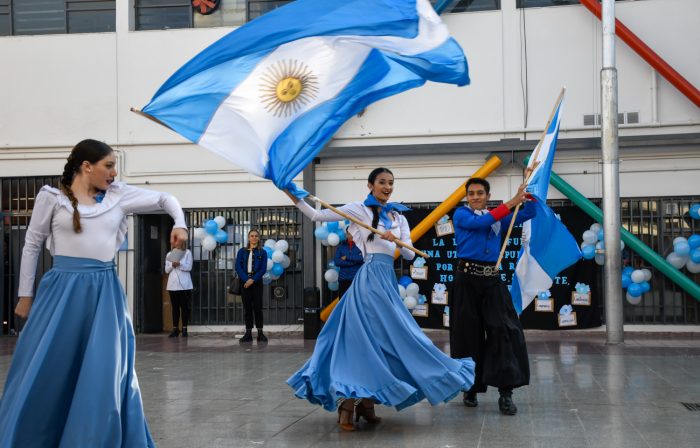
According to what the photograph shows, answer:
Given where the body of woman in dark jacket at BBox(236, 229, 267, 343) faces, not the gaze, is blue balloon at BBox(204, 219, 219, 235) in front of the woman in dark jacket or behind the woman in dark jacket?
behind

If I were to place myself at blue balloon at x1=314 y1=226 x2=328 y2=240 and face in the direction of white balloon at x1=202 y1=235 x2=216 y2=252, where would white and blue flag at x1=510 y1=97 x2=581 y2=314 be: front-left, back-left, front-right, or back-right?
back-left

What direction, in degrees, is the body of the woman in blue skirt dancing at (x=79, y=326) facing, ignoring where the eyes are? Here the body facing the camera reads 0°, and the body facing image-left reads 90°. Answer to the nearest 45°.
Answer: approximately 315°

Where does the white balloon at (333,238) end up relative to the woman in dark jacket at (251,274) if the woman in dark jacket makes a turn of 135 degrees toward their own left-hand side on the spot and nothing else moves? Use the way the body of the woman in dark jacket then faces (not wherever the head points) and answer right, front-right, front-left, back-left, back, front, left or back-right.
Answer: front-right

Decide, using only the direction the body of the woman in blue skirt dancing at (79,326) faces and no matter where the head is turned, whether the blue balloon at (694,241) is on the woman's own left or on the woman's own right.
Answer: on the woman's own left

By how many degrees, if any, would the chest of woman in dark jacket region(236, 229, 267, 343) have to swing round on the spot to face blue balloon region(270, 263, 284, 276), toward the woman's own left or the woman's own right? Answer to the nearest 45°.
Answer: approximately 135° to the woman's own left

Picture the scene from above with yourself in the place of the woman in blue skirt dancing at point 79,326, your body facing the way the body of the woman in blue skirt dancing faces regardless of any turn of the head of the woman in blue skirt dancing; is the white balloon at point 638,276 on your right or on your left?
on your left

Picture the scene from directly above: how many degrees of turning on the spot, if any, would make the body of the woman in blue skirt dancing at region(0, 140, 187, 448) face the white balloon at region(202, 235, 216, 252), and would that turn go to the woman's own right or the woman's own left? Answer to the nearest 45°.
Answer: approximately 135° to the woman's own left

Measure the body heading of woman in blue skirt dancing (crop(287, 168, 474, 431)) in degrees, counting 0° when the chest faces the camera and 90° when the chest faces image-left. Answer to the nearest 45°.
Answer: approximately 315°

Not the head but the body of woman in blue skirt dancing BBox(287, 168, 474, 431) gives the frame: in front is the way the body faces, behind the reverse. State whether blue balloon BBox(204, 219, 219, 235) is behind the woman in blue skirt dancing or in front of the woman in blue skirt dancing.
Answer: behind

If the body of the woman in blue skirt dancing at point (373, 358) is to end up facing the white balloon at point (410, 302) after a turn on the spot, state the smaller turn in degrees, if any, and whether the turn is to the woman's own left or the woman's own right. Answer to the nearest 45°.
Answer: approximately 135° to the woman's own left
